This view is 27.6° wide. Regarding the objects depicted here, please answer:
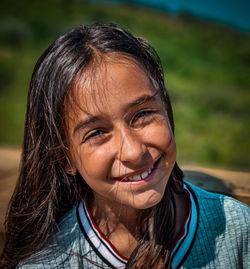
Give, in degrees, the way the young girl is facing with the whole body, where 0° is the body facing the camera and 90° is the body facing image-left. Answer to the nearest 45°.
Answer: approximately 0°
